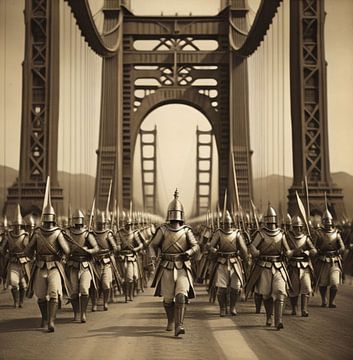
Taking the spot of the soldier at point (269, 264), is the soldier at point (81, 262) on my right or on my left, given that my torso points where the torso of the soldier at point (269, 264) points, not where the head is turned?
on my right

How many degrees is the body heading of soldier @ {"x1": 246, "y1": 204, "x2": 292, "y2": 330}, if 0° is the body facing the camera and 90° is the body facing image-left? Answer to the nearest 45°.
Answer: approximately 0°

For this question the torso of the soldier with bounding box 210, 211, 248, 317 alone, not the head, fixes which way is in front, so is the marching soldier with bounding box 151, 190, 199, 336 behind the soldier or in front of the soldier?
in front

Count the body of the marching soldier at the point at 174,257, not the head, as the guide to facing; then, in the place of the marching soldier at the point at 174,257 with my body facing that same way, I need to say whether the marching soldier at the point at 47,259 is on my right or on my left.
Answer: on my right

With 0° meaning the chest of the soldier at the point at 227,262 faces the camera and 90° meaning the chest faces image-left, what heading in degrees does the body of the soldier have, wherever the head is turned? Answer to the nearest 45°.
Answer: approximately 0°

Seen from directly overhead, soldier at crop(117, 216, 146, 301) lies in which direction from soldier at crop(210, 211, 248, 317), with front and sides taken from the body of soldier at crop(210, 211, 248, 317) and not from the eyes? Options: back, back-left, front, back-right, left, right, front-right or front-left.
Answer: back-right
